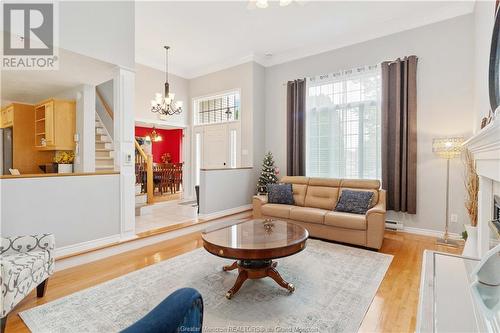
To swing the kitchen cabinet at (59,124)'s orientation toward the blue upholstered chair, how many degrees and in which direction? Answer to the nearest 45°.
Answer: approximately 45° to its left

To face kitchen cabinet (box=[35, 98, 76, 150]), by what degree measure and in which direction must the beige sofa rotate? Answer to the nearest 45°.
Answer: approximately 45° to its right

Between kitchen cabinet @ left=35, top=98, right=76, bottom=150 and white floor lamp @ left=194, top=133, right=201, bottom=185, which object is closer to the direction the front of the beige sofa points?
the kitchen cabinet

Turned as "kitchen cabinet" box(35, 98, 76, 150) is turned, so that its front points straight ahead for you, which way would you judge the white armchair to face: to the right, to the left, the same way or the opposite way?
to the left

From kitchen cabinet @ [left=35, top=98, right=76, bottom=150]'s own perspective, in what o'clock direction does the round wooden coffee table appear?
The round wooden coffee table is roughly at 10 o'clock from the kitchen cabinet.

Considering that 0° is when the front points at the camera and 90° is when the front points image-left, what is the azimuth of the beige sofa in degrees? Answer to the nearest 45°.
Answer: approximately 45°

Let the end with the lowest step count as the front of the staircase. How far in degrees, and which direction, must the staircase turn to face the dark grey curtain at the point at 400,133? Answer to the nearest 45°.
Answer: approximately 45° to its left

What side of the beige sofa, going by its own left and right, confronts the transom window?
right

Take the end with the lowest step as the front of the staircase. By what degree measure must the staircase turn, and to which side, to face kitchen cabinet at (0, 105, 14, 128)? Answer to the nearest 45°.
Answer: approximately 135° to its right

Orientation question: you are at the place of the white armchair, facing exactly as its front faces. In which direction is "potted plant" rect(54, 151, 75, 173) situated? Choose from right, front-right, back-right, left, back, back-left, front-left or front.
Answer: back-left

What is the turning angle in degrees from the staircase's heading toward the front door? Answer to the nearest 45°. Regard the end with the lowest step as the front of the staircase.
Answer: approximately 90° to its left

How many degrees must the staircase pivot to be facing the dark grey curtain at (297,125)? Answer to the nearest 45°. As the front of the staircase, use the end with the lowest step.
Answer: approximately 45° to its left
